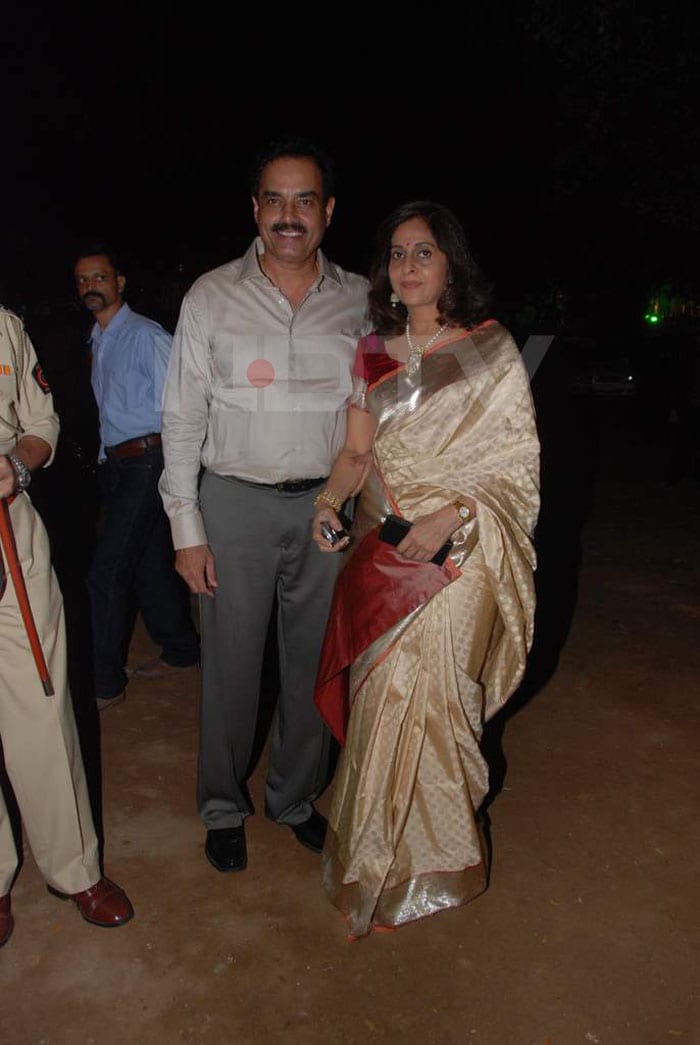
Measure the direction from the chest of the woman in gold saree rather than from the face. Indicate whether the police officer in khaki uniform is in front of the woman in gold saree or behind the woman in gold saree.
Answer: in front

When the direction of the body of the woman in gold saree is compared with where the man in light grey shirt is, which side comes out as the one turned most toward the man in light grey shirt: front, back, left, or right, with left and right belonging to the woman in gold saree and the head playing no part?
right

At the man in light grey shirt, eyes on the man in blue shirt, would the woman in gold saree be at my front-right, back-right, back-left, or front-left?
back-right

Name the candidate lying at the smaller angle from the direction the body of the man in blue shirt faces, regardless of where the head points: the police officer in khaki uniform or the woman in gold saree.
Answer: the police officer in khaki uniform

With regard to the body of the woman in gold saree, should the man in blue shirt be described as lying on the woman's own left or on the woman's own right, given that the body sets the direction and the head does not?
on the woman's own right

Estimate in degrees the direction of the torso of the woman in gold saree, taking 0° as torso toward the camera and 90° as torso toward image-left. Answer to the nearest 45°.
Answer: approximately 45°

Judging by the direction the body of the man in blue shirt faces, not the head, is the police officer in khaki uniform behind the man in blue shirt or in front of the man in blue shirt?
in front

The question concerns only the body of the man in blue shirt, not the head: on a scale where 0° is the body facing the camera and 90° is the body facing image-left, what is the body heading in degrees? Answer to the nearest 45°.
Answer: approximately 45°

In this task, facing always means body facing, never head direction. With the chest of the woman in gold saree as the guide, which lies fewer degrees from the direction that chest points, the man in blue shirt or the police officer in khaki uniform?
the police officer in khaki uniform

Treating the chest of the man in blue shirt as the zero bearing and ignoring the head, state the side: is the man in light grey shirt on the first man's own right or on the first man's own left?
on the first man's own left

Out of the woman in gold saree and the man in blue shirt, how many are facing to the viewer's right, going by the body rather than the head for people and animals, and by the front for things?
0
